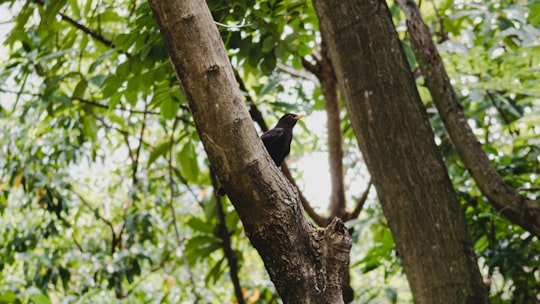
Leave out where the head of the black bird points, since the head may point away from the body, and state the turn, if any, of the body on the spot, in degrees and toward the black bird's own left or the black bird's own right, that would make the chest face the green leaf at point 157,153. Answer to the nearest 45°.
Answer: approximately 135° to the black bird's own left

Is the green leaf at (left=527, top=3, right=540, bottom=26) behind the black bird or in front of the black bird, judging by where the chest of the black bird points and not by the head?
in front

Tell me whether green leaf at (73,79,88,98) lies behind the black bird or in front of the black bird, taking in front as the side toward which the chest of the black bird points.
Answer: behind

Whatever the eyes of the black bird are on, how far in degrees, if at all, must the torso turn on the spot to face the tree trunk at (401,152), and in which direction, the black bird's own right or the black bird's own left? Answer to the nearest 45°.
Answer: approximately 45° to the black bird's own right

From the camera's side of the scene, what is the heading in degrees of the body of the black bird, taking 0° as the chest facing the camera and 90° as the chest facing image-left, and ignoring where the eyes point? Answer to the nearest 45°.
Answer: approximately 270°

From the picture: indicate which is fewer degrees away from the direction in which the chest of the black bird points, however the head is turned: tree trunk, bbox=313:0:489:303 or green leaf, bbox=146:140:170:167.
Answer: the tree trunk
